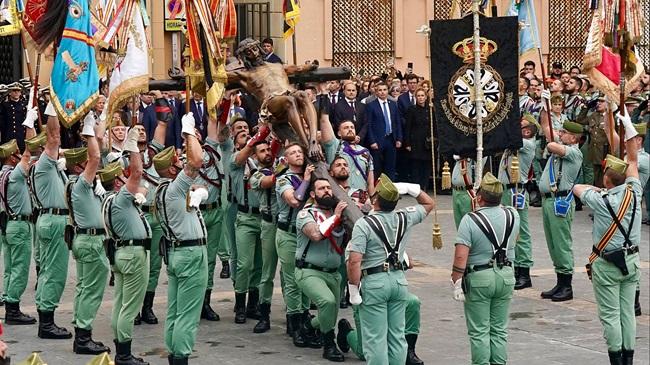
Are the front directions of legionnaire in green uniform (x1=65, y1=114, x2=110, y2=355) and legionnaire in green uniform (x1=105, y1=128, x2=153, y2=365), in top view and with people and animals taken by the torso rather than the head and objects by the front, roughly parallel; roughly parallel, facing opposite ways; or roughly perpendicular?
roughly parallel

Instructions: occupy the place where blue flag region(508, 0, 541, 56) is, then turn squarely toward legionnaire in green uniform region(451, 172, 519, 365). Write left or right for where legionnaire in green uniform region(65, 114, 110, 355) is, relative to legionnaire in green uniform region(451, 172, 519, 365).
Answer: right

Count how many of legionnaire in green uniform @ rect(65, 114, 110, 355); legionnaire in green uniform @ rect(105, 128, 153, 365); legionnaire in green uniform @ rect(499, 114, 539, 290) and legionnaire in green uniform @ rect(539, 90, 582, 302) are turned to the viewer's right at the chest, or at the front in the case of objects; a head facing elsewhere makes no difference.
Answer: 2

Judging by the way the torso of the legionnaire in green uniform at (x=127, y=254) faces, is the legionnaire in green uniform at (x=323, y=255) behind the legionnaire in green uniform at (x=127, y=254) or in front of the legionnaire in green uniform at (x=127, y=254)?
in front

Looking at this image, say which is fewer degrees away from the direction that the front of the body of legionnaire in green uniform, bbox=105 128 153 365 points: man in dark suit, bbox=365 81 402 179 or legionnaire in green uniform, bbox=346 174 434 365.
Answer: the legionnaire in green uniform
